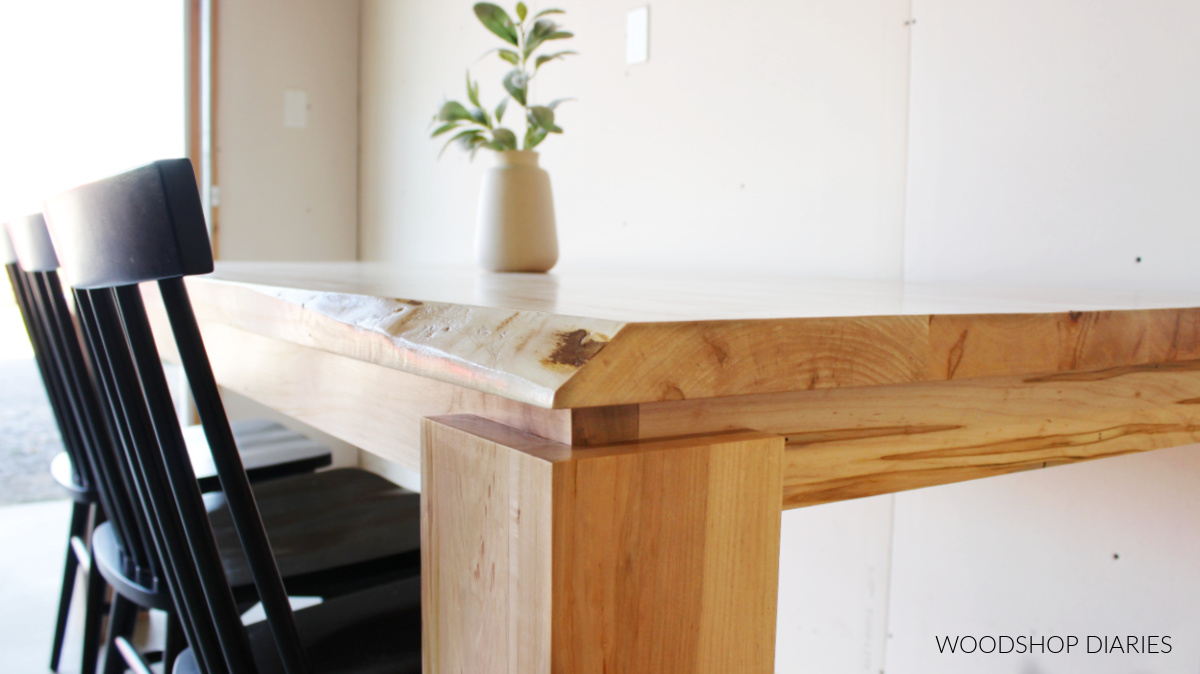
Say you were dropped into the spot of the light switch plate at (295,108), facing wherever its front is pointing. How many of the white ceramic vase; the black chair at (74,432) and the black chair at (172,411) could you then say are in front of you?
3

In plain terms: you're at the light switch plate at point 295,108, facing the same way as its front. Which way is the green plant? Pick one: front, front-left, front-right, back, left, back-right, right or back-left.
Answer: front

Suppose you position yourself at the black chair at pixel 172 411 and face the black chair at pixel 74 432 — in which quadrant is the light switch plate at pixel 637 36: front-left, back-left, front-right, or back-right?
front-right

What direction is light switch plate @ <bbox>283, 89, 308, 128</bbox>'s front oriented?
toward the camera

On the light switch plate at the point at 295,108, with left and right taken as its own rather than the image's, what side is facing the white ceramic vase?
front

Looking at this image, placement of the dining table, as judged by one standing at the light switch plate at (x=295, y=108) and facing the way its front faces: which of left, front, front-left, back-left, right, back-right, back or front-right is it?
front

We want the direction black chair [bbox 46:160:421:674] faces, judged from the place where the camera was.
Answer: facing away from the viewer and to the right of the viewer

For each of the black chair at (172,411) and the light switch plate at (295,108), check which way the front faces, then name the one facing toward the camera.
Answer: the light switch plate

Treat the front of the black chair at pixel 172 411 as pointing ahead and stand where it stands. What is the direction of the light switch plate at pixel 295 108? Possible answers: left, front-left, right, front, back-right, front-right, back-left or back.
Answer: front-left

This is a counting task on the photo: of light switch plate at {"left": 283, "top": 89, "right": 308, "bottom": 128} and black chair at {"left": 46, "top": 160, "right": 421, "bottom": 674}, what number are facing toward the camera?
1

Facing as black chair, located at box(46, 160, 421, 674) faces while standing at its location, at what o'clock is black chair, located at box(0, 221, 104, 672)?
black chair, located at box(0, 221, 104, 672) is roughly at 10 o'clock from black chair, located at box(46, 160, 421, 674).

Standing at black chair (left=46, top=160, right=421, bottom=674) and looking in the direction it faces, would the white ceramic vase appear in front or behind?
in front
